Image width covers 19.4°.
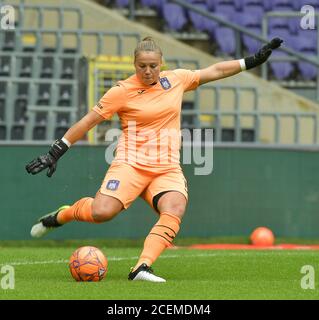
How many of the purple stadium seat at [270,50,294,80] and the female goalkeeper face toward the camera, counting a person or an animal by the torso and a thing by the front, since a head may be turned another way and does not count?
2

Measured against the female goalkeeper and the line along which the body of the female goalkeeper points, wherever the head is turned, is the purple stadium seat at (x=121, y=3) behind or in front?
behind

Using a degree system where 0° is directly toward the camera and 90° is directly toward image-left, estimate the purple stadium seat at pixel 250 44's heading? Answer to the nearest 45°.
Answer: approximately 45°

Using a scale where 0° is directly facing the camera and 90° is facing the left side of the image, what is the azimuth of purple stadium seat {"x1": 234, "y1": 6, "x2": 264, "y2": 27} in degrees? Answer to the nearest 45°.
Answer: approximately 45°

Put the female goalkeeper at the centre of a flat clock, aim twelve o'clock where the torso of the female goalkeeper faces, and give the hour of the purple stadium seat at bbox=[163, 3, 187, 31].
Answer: The purple stadium seat is roughly at 6 o'clock from the female goalkeeper.
